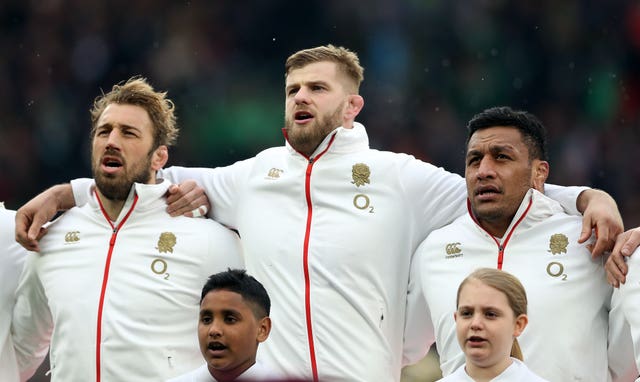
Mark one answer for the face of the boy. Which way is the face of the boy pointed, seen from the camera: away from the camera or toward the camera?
toward the camera

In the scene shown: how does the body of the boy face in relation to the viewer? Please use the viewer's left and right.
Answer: facing the viewer and to the left of the viewer

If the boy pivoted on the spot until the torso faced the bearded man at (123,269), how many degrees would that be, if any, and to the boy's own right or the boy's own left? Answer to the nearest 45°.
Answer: approximately 90° to the boy's own right

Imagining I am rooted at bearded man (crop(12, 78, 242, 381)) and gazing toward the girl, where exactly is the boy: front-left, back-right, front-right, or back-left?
front-right

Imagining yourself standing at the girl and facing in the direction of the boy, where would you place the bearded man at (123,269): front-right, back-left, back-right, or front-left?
front-right

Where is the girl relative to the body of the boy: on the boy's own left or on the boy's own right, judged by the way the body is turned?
on the boy's own left
